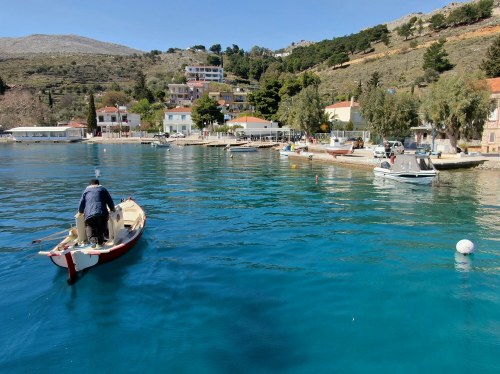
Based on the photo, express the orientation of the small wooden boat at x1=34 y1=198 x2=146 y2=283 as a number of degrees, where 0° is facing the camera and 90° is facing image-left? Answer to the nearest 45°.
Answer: approximately 225°

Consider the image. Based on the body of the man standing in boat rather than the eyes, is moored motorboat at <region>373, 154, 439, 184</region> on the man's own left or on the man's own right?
on the man's own right

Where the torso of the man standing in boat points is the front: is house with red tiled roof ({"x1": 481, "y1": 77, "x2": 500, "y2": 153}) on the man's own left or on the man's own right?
on the man's own right

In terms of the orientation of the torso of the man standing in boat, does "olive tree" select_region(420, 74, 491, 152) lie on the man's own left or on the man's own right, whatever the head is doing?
on the man's own right

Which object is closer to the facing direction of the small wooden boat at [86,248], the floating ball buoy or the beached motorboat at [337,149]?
the beached motorboat

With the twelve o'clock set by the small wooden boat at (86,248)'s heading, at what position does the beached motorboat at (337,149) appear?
The beached motorboat is roughly at 12 o'clock from the small wooden boat.

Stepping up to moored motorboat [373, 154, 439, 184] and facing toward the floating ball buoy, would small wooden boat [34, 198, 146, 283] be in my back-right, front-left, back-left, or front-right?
front-right

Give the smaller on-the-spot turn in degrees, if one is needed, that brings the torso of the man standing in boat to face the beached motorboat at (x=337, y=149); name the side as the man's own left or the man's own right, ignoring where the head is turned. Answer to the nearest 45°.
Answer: approximately 45° to the man's own right

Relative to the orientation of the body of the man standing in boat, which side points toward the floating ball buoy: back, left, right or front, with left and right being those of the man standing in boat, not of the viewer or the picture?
right

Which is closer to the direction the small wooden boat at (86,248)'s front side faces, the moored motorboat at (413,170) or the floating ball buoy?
the moored motorboat

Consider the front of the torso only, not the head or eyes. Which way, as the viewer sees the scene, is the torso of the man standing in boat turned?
away from the camera
